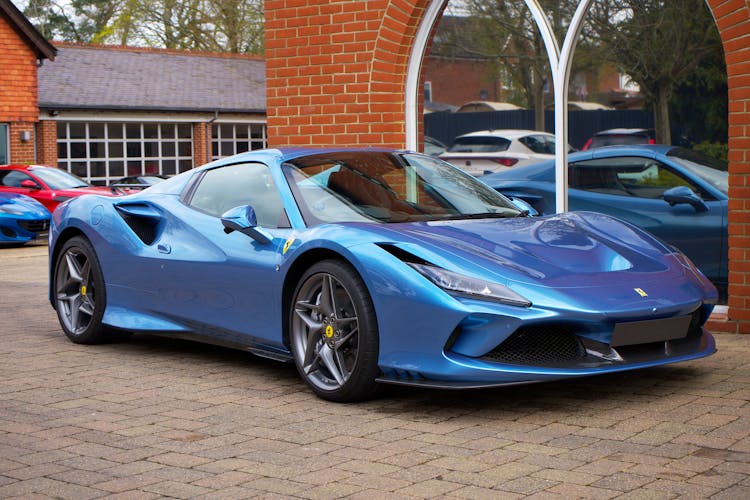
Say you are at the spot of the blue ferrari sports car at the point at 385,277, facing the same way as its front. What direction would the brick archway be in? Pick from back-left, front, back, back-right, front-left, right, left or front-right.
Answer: back-left

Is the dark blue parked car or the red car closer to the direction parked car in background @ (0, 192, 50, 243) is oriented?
the dark blue parked car

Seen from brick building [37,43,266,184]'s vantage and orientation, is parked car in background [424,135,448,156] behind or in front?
in front

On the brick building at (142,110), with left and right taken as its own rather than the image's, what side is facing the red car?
front

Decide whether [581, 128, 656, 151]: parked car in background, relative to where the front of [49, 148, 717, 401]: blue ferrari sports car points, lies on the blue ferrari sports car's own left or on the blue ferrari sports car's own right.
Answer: on the blue ferrari sports car's own left

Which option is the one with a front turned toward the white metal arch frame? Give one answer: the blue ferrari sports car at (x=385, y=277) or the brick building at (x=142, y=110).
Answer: the brick building

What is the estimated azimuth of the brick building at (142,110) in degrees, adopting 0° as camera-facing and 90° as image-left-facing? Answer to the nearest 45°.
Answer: approximately 0°

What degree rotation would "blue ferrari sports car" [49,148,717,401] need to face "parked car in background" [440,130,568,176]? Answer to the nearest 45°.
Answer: approximately 135° to its left

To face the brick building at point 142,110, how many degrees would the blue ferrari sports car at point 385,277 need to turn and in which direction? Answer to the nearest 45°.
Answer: approximately 135° to its left

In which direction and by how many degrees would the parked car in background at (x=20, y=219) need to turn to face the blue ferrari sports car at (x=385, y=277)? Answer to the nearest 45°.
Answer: approximately 45° to its right

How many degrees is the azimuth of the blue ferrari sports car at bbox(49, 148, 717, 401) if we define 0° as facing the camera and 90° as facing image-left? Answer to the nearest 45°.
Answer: approximately 315°
